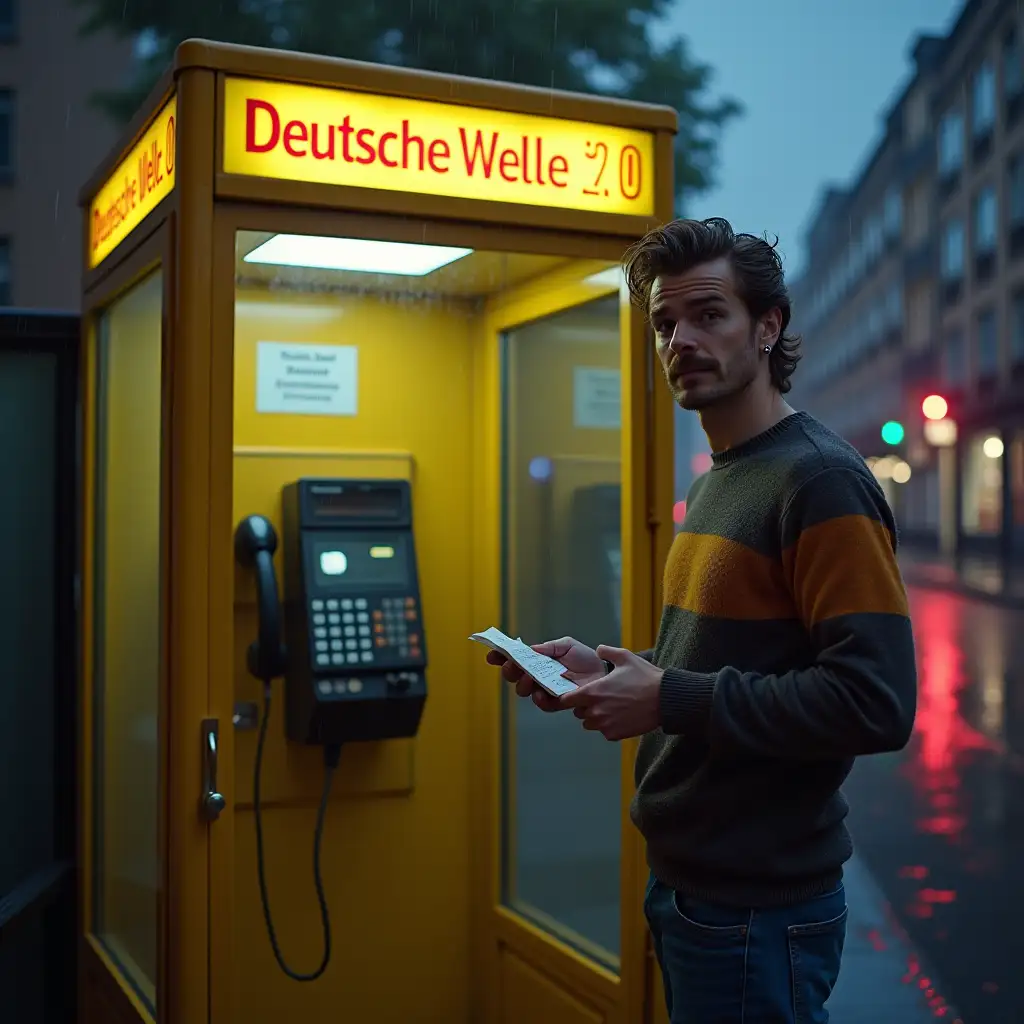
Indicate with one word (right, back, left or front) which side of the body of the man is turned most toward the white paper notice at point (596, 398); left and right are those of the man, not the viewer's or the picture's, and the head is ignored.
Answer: right

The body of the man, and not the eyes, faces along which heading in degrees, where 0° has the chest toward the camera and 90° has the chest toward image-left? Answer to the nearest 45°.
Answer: approximately 90°

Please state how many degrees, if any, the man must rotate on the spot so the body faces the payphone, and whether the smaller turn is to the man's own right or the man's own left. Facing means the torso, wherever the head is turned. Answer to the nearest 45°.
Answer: approximately 45° to the man's own right

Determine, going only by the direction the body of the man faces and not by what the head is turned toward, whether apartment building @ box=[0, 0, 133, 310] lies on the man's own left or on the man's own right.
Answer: on the man's own right

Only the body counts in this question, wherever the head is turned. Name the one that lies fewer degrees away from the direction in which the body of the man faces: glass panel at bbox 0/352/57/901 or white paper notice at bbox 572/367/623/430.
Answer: the glass panel

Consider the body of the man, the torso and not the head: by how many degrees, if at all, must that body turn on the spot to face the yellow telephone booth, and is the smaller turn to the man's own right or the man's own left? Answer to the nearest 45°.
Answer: approximately 45° to the man's own right
